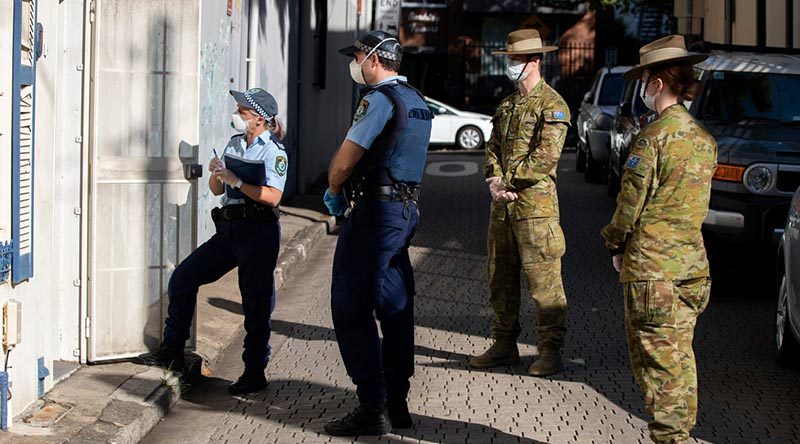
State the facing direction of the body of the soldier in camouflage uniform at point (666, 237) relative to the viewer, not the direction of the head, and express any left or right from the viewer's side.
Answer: facing away from the viewer and to the left of the viewer

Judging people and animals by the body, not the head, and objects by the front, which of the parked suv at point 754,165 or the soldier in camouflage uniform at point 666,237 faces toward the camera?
the parked suv

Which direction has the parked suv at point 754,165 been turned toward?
toward the camera

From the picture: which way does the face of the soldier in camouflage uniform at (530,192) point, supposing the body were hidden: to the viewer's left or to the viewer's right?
to the viewer's left

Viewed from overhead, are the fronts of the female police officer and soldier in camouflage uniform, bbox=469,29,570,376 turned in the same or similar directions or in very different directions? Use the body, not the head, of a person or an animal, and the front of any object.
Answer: same or similar directions

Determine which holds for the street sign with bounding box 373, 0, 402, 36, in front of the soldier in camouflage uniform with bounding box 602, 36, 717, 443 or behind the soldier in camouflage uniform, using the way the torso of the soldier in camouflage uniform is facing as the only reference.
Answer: in front

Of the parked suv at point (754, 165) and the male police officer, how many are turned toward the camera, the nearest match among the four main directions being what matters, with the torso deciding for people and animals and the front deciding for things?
1

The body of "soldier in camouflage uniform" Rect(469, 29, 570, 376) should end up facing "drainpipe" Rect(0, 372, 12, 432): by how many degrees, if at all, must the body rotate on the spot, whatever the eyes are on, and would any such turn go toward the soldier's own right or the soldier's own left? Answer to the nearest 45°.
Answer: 0° — they already face it

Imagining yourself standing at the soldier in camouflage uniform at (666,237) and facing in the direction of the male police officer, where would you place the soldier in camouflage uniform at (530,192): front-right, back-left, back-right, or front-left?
front-right

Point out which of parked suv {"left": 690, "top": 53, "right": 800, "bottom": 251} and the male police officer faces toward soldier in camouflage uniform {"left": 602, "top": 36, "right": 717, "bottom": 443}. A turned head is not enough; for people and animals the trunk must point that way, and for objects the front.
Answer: the parked suv

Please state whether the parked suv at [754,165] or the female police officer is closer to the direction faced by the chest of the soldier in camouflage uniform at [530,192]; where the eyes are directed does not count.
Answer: the female police officer

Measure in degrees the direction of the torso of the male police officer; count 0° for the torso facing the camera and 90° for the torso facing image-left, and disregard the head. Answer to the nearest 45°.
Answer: approximately 135°

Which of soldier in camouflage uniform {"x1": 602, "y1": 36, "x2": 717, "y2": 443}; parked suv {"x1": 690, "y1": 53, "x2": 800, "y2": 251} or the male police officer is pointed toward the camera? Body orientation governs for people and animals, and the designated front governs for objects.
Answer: the parked suv

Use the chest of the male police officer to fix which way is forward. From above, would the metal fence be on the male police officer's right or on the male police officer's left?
on the male police officer's right

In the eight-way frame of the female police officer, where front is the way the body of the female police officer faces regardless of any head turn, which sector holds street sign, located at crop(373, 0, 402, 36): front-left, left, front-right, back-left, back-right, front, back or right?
back-right
